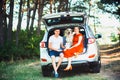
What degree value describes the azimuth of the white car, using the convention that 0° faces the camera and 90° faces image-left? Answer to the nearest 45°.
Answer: approximately 180°

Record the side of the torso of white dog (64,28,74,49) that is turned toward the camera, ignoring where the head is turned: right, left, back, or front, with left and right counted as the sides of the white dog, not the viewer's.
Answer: front

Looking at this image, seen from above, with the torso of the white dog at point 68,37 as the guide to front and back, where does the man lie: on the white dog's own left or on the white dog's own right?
on the white dog's own right

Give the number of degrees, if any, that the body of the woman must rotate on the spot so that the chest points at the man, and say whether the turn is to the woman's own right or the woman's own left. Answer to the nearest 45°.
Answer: approximately 45° to the woman's own right

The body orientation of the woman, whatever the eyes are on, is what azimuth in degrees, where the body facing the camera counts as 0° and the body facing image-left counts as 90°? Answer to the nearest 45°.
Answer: approximately 45°
